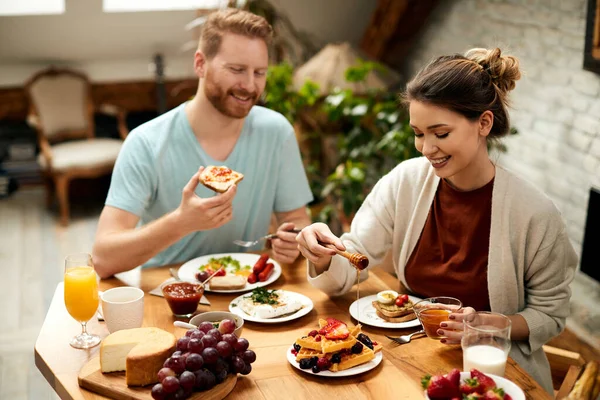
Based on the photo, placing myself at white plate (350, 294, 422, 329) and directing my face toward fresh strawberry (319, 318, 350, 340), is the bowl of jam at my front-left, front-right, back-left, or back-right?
front-right

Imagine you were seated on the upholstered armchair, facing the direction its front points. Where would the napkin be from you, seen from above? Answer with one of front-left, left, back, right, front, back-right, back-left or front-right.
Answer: front-right

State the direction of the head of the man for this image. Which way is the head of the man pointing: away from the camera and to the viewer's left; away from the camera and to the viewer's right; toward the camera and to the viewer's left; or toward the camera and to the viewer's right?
toward the camera and to the viewer's right

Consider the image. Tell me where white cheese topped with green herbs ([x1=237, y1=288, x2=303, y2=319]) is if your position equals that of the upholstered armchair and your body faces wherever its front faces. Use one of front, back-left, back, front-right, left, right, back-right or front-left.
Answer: front-right

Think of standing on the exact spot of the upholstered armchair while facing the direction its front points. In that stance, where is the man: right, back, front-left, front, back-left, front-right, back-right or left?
front-right

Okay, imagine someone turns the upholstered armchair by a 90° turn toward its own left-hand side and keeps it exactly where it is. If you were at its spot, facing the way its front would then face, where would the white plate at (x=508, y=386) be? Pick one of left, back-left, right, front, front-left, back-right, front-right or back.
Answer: back-right

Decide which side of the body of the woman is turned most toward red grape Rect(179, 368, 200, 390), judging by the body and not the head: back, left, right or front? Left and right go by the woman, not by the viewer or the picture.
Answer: front

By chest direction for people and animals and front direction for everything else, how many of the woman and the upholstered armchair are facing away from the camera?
0

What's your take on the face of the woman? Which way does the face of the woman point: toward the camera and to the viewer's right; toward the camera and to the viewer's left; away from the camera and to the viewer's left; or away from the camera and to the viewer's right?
toward the camera and to the viewer's left

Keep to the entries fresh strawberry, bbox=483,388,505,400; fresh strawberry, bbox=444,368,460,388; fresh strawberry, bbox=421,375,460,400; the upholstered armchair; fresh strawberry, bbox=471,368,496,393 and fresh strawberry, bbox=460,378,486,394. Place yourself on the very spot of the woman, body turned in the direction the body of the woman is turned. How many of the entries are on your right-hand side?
1

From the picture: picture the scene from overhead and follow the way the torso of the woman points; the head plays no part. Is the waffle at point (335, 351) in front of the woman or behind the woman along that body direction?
in front

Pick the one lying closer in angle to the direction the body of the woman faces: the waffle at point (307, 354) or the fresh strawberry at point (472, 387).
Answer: the waffle

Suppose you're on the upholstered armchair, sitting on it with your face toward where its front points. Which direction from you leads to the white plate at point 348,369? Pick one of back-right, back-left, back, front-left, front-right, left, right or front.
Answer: front-right

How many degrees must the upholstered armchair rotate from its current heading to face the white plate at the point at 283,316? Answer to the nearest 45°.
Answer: approximately 45° to its right

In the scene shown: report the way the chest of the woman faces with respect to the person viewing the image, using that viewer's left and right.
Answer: facing the viewer and to the left of the viewer
